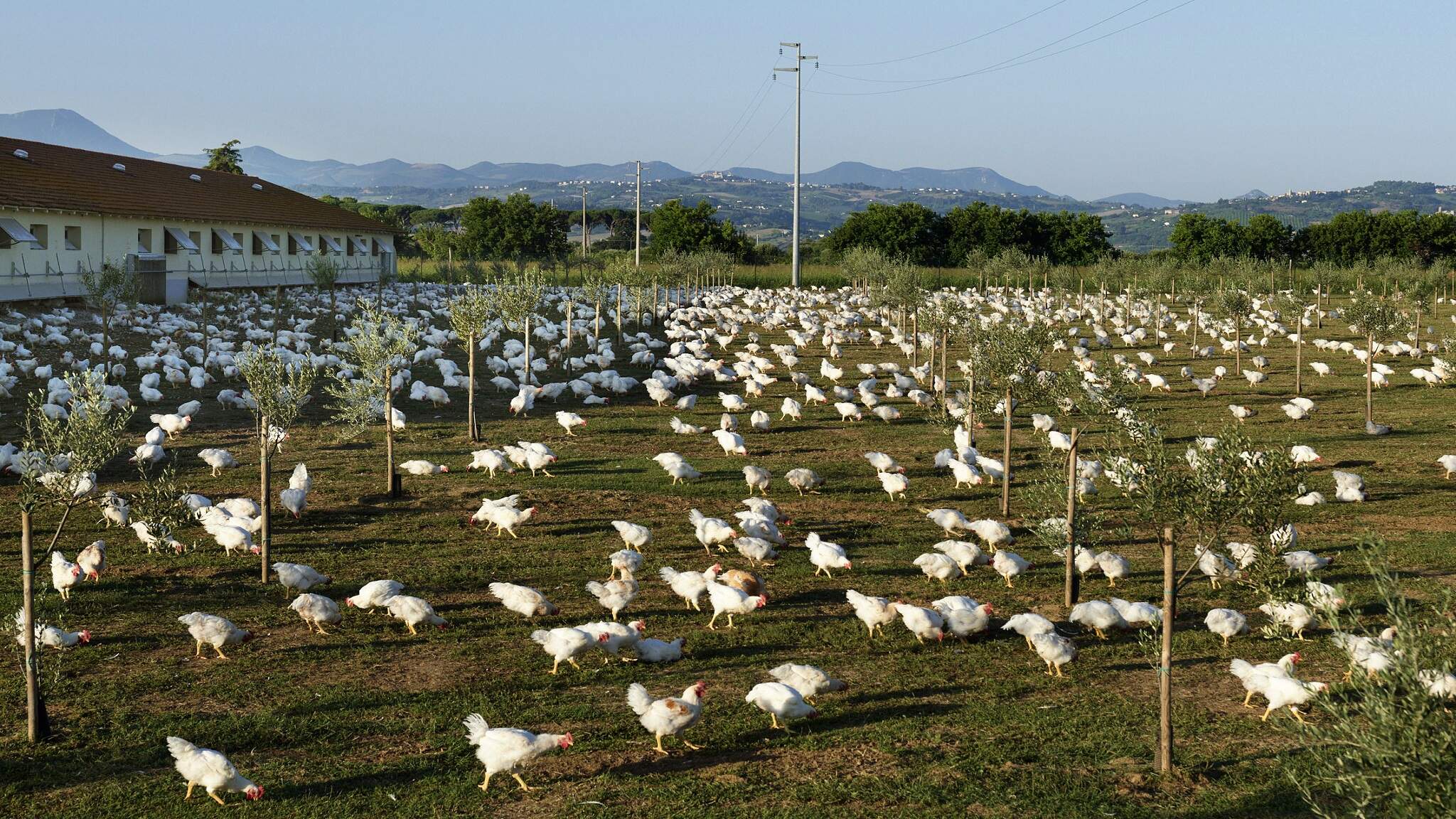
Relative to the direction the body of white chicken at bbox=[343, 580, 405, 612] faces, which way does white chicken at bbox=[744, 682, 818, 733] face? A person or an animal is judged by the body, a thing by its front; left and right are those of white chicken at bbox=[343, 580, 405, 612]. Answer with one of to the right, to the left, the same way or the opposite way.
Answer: the opposite way

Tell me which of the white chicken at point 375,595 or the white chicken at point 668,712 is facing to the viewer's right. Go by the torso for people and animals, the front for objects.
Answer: the white chicken at point 668,712

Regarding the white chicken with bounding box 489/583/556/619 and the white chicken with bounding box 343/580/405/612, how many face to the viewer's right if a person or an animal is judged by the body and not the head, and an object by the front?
1

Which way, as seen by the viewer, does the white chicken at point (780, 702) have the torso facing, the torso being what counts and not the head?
to the viewer's right

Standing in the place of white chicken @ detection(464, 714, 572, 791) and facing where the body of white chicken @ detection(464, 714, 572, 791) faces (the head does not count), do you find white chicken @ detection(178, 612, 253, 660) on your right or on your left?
on your left

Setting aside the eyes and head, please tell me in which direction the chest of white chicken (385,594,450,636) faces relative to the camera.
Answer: to the viewer's right

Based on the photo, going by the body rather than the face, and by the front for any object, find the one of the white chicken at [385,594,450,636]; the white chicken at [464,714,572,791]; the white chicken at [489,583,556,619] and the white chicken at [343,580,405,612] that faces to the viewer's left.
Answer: the white chicken at [343,580,405,612]

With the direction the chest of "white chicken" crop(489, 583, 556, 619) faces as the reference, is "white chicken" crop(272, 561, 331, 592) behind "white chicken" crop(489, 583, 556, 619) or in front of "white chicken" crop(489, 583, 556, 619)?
behind

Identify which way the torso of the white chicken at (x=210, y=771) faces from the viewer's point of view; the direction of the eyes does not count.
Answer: to the viewer's right

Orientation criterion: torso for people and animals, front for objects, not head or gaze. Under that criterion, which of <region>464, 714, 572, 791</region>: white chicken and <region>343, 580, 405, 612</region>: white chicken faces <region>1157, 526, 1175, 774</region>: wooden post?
<region>464, 714, 572, 791</region>: white chicken

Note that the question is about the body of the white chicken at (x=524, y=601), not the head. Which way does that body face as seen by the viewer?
to the viewer's right

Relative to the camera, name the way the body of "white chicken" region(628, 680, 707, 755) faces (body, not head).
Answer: to the viewer's right

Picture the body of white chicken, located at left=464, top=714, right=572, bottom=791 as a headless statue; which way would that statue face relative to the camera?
to the viewer's right
